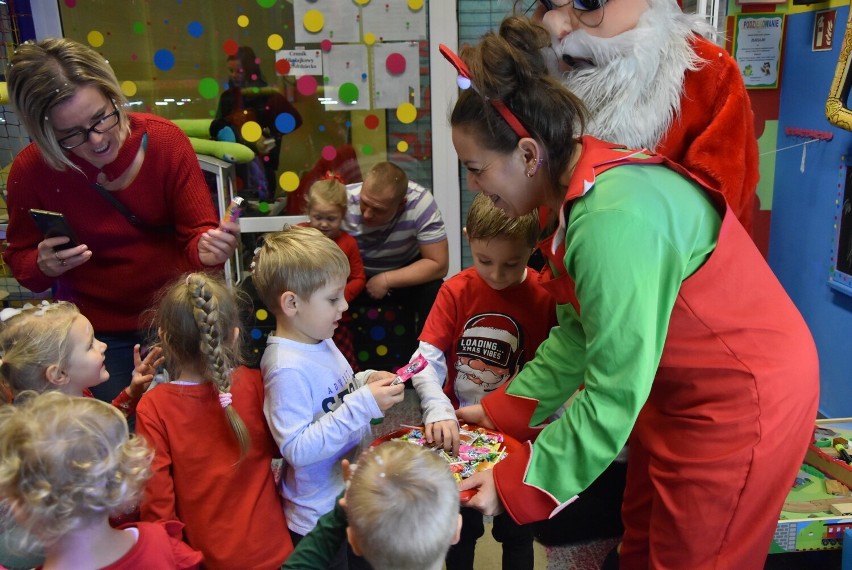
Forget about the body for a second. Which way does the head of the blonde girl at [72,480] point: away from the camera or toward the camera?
away from the camera

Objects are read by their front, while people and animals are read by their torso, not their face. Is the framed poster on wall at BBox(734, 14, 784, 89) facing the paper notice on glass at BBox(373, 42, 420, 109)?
no

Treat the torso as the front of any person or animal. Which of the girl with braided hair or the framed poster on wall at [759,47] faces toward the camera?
the framed poster on wall

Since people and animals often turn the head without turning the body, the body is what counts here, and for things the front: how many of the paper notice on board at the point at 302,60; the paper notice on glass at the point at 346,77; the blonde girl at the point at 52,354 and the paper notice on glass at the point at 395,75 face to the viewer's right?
1

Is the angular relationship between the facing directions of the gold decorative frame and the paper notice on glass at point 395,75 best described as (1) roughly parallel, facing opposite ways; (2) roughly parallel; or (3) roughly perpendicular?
roughly perpendicular

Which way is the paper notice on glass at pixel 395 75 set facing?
toward the camera

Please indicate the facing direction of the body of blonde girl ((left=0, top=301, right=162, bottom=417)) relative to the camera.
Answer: to the viewer's right

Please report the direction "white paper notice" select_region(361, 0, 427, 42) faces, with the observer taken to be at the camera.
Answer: facing the viewer

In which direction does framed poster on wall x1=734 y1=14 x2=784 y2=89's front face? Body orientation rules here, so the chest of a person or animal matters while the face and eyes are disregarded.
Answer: toward the camera

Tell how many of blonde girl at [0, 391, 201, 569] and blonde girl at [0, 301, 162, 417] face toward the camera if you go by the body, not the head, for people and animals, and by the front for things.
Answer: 0

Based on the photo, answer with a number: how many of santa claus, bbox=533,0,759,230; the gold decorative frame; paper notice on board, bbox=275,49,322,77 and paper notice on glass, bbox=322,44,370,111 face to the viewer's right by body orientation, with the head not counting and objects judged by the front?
0

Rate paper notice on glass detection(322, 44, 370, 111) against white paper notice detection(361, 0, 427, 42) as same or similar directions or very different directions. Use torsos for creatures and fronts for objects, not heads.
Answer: same or similar directions

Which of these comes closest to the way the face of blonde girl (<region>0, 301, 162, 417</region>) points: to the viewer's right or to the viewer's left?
to the viewer's right

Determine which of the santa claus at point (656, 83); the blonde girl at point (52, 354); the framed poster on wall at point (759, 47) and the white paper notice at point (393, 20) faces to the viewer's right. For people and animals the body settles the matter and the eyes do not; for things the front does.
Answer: the blonde girl

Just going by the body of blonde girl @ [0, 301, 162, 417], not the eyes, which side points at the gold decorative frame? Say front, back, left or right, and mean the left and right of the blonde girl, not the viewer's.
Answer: front

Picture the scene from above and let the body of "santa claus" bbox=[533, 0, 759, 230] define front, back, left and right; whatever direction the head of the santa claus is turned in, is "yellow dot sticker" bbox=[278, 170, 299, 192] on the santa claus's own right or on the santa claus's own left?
on the santa claus's own right

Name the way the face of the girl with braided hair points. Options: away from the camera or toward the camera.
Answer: away from the camera
